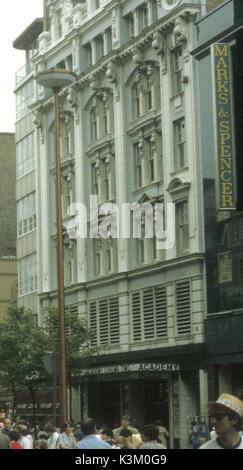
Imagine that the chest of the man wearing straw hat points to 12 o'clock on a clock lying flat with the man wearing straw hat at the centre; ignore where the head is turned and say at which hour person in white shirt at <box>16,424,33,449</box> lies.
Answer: The person in white shirt is roughly at 4 o'clock from the man wearing straw hat.

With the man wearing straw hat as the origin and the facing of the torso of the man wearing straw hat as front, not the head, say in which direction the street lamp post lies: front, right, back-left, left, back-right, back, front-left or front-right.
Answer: back-right

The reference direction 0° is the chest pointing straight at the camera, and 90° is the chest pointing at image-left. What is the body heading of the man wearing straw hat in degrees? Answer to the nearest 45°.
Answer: approximately 45°
